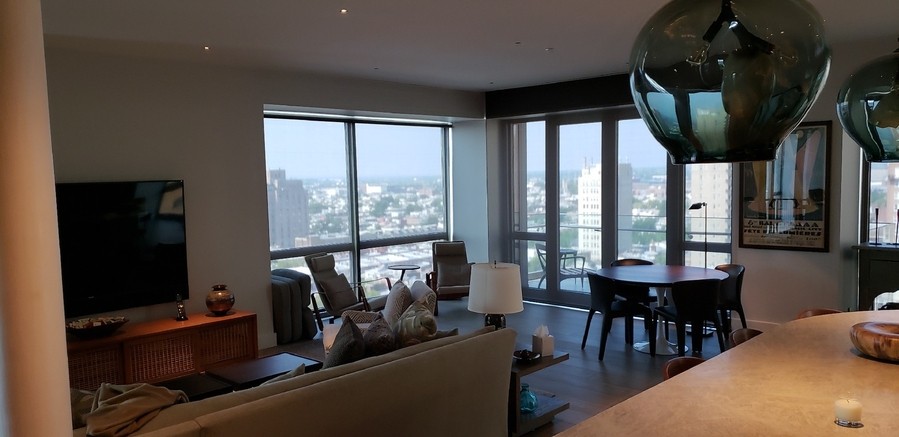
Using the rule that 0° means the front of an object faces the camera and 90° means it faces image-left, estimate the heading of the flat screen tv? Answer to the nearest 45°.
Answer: approximately 315°

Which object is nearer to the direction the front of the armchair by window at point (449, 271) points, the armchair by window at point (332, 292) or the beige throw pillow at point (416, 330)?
the beige throw pillow

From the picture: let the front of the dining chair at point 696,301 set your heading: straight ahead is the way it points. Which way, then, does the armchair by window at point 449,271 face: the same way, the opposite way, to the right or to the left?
the opposite way

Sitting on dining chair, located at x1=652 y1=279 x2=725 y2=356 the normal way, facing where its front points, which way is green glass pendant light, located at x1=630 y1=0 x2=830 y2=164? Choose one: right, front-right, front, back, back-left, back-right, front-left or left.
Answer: back-left

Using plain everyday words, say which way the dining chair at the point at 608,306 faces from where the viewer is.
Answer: facing away from the viewer and to the right of the viewer

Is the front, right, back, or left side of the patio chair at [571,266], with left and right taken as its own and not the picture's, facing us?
right

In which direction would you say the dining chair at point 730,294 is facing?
to the viewer's left

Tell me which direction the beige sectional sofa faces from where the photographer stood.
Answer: facing away from the viewer and to the left of the viewer

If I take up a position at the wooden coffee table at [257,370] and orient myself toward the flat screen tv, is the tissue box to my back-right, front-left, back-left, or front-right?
back-right

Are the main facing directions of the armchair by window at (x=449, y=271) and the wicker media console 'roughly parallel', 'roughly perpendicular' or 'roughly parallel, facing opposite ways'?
roughly perpendicular

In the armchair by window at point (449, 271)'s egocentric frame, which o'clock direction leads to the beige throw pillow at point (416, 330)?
The beige throw pillow is roughly at 12 o'clock from the armchair by window.

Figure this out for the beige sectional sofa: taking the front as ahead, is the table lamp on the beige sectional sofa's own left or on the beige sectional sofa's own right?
on the beige sectional sofa's own right

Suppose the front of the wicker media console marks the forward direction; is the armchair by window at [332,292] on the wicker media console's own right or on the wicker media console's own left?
on the wicker media console's own left
